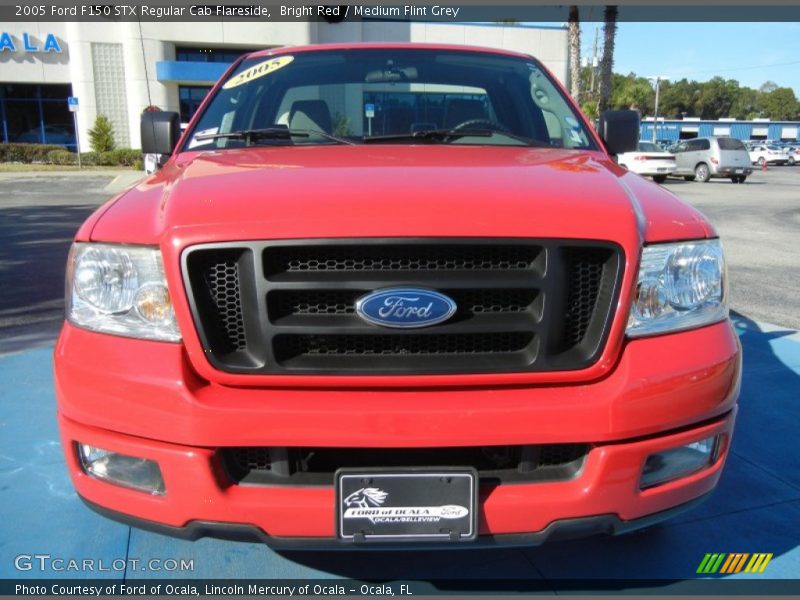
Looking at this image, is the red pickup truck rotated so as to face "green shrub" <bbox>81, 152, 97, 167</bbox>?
no

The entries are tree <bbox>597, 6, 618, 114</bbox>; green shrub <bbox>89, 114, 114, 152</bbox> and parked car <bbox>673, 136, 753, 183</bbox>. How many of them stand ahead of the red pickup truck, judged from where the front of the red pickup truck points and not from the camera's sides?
0

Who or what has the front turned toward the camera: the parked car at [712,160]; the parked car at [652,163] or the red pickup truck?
the red pickup truck

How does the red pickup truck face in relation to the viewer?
toward the camera

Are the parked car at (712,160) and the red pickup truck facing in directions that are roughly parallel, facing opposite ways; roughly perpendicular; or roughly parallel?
roughly parallel, facing opposite ways

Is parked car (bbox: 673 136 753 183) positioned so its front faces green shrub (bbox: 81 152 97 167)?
no

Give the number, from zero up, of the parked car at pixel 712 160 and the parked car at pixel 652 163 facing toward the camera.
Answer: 0

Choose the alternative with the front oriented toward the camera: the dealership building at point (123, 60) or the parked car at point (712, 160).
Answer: the dealership building

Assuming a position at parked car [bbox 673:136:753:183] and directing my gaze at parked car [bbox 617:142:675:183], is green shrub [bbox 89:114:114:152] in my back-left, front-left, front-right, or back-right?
front-right

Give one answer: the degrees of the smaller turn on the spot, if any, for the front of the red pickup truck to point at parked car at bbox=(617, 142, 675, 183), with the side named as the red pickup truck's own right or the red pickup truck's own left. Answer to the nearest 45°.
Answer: approximately 180°

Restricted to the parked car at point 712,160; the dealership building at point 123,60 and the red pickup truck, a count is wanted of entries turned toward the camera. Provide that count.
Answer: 2

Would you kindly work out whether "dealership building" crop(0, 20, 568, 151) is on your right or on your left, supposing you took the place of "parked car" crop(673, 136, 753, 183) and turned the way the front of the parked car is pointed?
on your left

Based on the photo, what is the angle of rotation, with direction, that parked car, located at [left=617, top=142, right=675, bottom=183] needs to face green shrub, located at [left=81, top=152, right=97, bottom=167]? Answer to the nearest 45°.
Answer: approximately 45° to its left

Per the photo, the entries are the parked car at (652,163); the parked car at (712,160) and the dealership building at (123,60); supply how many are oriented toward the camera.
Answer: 1

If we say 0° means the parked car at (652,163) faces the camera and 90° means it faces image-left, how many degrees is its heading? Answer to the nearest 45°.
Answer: approximately 135°

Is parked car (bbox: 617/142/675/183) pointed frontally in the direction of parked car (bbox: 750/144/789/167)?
no

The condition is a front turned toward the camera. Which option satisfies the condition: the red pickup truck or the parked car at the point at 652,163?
the red pickup truck
